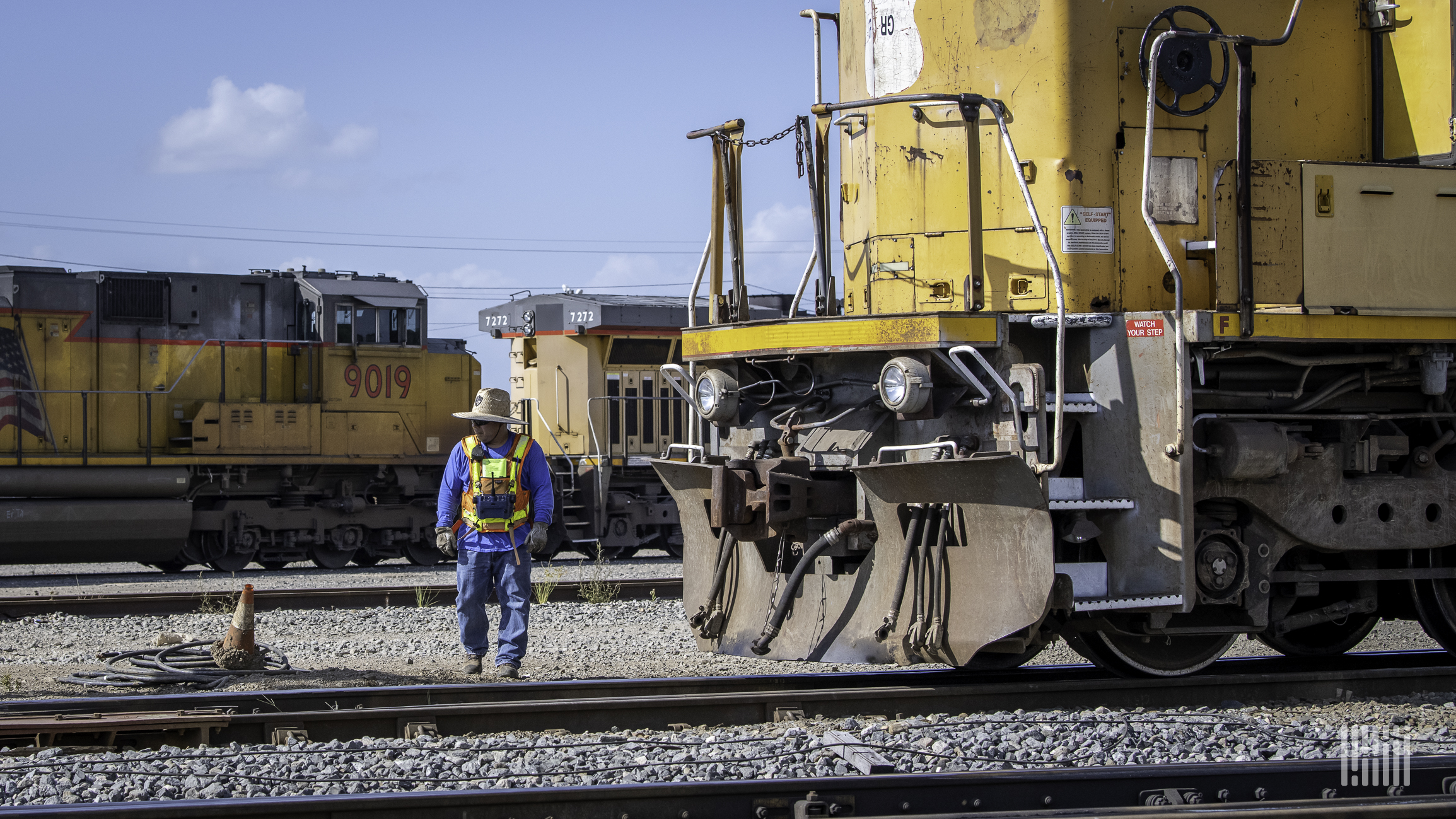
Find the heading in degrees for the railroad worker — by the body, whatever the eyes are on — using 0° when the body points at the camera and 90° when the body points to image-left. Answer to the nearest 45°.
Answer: approximately 0°

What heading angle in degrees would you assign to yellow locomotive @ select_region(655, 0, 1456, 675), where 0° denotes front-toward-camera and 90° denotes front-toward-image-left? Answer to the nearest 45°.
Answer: approximately 45°

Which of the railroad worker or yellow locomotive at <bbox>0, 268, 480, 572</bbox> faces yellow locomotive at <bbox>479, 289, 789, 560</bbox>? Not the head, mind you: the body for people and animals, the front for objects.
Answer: yellow locomotive at <bbox>0, 268, 480, 572</bbox>

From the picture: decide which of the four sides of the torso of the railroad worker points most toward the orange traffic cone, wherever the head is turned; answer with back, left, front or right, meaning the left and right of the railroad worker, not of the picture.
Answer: right

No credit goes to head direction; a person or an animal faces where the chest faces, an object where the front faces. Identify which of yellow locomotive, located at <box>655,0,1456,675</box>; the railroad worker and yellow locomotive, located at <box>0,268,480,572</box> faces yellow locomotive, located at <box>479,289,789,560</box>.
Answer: yellow locomotive, located at <box>0,268,480,572</box>

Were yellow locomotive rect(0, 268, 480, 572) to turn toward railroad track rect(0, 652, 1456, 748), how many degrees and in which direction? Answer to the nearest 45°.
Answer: approximately 90° to its right

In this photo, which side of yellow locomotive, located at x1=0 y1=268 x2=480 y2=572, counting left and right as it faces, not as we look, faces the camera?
right

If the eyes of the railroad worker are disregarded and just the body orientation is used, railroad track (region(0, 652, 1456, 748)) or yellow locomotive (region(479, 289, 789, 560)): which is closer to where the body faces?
the railroad track

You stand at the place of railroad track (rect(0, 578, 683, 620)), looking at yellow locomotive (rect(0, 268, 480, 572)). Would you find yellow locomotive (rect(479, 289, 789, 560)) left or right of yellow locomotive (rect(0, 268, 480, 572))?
right

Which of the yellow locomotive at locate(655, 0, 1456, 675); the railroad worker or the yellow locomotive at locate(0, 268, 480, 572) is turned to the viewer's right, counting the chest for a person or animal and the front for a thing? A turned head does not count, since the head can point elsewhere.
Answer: the yellow locomotive at locate(0, 268, 480, 572)

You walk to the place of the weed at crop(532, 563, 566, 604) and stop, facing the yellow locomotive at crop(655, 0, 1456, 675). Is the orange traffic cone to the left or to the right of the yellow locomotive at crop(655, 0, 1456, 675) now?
right
